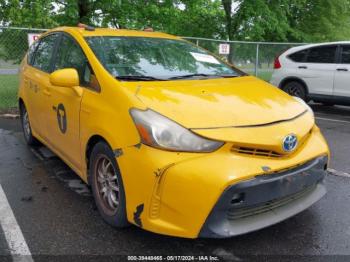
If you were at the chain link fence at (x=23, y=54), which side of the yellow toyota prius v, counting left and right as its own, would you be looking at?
back

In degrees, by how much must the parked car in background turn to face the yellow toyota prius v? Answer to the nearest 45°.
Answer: approximately 90° to its right

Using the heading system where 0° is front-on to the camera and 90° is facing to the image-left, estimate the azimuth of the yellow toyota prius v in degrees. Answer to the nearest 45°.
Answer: approximately 315°

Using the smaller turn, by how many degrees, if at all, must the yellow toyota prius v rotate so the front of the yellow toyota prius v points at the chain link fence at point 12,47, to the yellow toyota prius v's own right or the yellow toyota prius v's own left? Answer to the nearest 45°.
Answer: approximately 180°

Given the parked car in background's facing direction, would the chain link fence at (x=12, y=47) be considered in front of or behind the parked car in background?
behind

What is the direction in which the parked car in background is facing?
to the viewer's right

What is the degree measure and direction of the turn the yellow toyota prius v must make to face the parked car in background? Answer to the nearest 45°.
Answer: approximately 90° to its left
